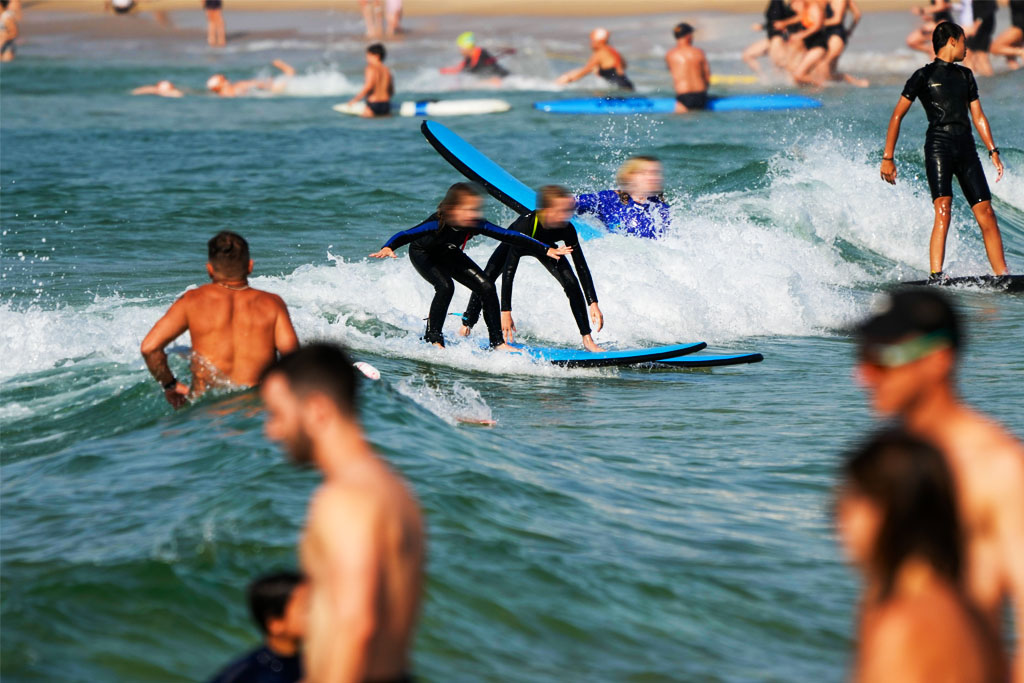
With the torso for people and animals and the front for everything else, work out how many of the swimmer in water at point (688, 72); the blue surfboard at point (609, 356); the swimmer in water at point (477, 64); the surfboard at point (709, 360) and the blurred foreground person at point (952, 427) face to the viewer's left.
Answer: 2

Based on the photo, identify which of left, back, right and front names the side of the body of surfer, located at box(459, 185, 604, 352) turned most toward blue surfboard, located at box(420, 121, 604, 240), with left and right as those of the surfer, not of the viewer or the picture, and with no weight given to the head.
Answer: back

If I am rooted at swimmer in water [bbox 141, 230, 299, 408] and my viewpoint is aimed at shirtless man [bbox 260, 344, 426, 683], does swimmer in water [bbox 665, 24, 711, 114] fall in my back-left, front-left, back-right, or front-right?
back-left

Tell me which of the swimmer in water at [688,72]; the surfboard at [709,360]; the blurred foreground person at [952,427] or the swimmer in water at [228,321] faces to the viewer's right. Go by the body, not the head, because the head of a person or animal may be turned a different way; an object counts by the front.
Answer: the surfboard

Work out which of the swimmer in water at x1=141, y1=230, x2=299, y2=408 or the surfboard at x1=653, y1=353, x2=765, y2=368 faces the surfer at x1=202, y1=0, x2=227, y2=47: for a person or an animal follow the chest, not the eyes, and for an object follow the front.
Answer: the swimmer in water

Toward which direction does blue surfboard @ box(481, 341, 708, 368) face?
to the viewer's right

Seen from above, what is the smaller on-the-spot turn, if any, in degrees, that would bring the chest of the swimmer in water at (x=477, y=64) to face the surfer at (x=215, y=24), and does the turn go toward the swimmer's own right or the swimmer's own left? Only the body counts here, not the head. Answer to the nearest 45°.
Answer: approximately 45° to the swimmer's own right

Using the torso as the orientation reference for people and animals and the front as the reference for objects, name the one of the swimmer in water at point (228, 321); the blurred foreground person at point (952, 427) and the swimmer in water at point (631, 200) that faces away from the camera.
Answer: the swimmer in water at point (228, 321)

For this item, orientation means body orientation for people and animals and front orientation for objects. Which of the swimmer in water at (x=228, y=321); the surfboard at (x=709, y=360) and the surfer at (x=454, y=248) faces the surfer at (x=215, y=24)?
the swimmer in water

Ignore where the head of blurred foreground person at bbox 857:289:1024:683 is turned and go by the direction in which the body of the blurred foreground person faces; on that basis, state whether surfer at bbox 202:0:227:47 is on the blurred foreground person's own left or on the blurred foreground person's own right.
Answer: on the blurred foreground person's own right

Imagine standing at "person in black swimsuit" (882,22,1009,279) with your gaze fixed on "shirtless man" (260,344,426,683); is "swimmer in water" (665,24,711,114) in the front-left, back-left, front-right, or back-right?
back-right

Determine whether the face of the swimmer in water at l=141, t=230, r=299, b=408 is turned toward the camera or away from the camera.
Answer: away from the camera

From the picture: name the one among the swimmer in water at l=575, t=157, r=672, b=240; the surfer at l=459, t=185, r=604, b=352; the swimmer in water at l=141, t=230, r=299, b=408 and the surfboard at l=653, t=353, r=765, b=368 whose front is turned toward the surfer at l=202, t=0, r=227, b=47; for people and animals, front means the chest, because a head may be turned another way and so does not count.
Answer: the swimmer in water at l=141, t=230, r=299, b=408

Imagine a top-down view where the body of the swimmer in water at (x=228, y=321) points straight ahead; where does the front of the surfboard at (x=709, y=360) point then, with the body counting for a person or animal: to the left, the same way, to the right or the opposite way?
to the right
